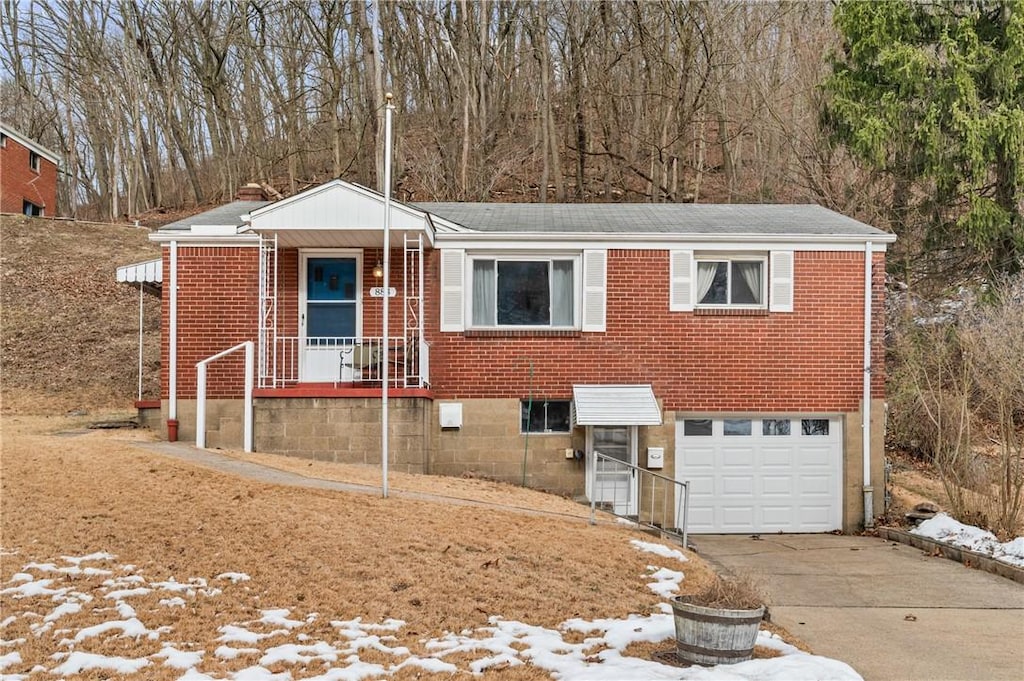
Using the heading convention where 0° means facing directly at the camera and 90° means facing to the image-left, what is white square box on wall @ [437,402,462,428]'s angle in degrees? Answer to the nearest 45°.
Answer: approximately 0°

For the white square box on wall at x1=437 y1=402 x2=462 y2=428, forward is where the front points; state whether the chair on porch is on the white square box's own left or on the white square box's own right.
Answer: on the white square box's own right

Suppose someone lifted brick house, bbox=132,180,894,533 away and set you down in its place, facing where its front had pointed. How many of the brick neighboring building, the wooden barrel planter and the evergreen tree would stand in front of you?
1

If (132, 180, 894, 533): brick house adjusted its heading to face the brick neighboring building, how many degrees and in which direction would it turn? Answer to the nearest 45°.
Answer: approximately 135° to its right

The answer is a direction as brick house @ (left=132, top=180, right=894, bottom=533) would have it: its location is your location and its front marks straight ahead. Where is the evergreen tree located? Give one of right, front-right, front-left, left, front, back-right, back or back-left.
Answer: back-left

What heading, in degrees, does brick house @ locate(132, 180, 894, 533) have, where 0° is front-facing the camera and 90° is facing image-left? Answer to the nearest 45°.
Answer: approximately 0°

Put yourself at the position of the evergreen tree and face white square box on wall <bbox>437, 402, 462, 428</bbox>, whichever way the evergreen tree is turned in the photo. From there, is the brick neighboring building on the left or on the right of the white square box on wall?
right

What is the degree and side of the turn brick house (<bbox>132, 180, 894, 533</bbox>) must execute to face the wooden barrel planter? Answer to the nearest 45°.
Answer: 0° — it already faces it

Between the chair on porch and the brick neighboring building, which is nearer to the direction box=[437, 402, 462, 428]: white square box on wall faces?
the chair on porch

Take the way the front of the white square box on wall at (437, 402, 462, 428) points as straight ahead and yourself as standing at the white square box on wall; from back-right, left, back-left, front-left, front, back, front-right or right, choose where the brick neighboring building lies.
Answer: back-right
